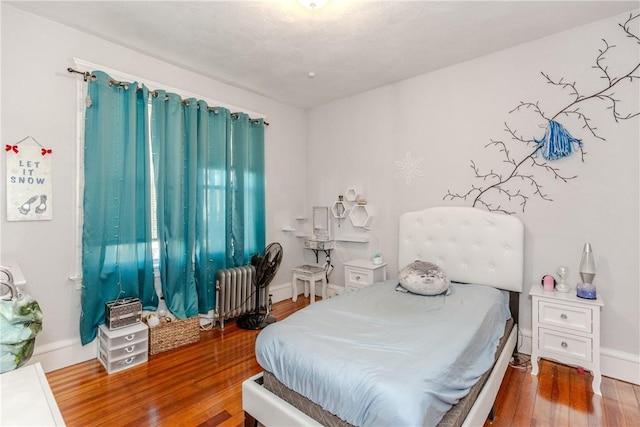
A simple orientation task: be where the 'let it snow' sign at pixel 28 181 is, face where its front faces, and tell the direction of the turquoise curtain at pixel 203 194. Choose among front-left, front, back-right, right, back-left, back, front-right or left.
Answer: left

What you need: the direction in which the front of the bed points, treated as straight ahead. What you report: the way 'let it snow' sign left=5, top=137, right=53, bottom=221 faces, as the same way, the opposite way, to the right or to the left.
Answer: to the left

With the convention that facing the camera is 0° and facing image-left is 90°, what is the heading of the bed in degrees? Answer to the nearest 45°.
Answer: approximately 45°

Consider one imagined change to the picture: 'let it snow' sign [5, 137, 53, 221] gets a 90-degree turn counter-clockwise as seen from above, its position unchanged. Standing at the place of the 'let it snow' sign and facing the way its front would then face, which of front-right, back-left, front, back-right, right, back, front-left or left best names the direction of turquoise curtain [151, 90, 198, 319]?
front

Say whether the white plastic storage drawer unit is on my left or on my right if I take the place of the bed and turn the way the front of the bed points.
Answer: on my right

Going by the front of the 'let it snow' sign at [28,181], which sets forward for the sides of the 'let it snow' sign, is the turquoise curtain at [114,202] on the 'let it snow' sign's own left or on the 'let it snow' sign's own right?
on the 'let it snow' sign's own left

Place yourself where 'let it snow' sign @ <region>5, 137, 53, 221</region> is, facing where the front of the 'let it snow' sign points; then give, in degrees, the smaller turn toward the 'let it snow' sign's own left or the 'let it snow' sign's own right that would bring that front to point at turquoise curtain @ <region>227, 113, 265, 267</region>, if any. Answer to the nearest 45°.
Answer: approximately 90° to the 'let it snow' sign's own left

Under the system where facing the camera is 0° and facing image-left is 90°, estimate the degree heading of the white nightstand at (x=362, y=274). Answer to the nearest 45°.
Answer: approximately 45°

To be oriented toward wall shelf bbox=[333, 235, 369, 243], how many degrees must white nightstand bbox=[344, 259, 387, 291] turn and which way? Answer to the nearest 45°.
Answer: approximately 135° to its right

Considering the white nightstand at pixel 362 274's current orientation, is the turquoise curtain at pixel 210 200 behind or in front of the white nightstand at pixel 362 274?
in front
